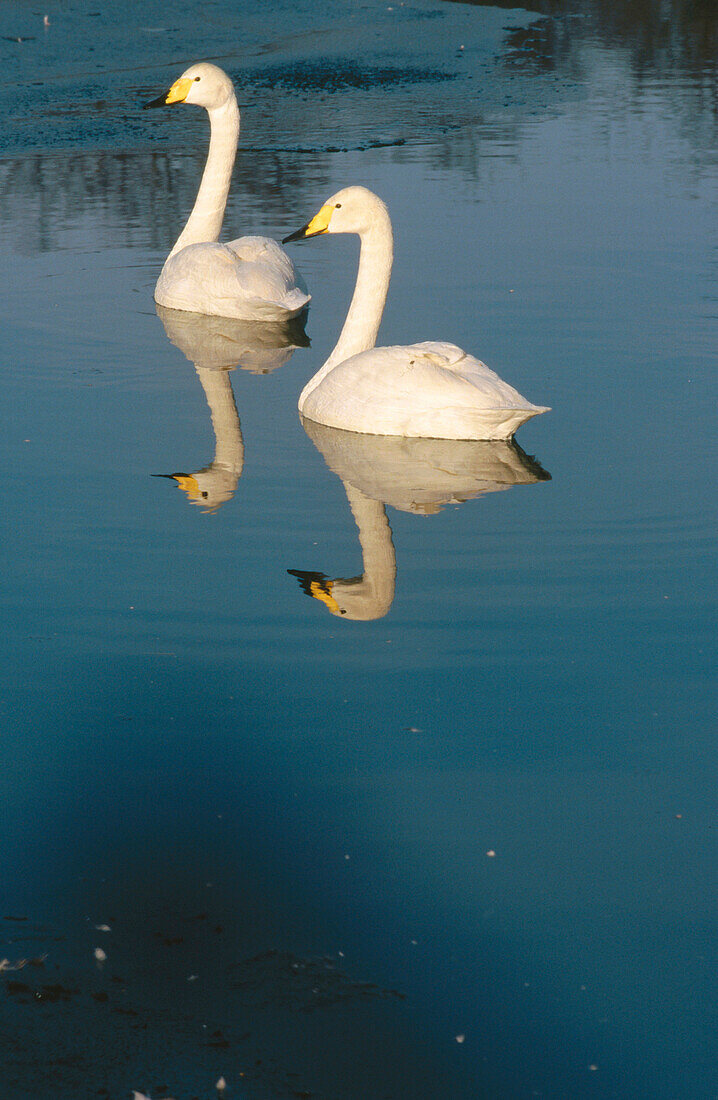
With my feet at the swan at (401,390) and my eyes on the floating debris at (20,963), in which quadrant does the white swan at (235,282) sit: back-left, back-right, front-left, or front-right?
back-right

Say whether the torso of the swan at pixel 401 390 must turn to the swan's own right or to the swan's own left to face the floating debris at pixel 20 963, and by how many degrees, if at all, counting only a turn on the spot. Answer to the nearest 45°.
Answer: approximately 90° to the swan's own left

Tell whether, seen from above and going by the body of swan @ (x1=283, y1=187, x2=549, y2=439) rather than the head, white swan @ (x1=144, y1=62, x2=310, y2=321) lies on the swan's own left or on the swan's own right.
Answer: on the swan's own right

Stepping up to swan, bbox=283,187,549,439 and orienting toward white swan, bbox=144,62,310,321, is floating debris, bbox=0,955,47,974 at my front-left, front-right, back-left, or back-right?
back-left

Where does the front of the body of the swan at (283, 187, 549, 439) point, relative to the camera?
to the viewer's left
